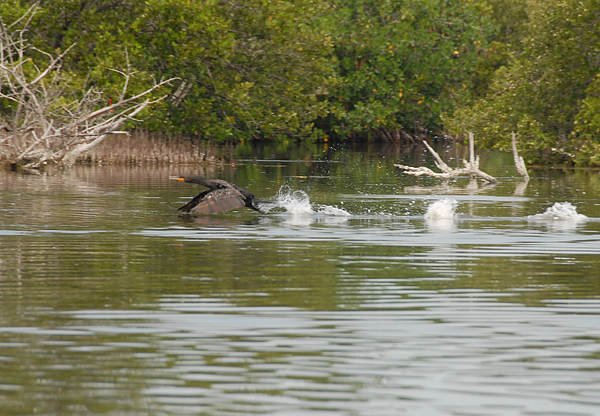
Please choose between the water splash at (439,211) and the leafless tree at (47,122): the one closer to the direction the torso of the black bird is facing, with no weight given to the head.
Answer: the leafless tree

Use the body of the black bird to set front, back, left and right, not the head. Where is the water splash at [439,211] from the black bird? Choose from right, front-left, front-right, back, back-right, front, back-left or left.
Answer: back

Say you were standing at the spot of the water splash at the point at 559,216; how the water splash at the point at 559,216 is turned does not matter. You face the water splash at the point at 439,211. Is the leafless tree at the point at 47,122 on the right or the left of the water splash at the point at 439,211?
right

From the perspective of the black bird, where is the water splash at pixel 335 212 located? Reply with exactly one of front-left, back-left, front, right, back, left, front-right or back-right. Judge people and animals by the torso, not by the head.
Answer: back

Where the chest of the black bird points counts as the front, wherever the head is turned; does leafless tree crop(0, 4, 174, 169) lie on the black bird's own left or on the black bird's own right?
on the black bird's own right

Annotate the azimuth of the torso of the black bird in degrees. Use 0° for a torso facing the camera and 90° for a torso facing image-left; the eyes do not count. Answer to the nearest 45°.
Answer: approximately 90°

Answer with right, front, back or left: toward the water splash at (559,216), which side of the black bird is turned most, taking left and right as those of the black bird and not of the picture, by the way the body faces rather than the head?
back

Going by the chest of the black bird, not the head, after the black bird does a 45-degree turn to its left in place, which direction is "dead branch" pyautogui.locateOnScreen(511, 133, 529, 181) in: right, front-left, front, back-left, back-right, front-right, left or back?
back
